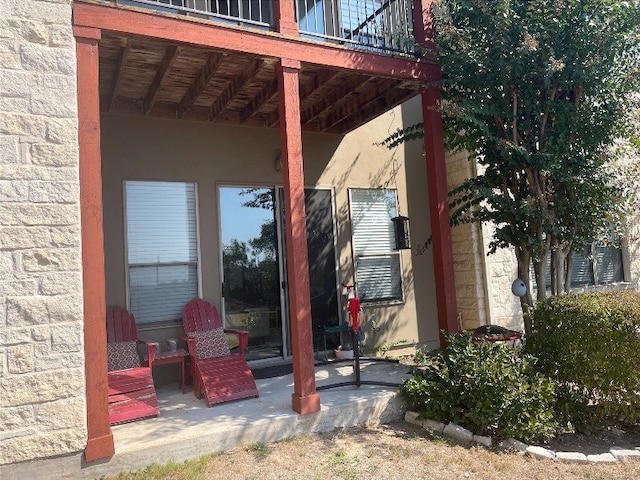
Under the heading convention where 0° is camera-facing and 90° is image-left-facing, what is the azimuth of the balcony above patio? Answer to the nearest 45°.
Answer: approximately 0°

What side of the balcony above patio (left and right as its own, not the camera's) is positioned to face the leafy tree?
left

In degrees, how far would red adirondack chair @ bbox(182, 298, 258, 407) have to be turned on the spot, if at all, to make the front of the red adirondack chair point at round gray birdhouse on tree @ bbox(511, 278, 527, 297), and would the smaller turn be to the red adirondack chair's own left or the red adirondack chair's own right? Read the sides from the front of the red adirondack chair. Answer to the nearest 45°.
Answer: approximately 45° to the red adirondack chair's own left

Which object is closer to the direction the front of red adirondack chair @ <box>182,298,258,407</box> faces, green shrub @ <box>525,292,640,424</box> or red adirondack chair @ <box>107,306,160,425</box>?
the green shrub

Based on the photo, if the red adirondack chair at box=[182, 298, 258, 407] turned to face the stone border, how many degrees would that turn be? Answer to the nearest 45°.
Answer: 0° — it already faces it

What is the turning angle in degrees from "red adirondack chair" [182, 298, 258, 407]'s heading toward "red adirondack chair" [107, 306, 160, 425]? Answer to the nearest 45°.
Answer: approximately 90° to its right

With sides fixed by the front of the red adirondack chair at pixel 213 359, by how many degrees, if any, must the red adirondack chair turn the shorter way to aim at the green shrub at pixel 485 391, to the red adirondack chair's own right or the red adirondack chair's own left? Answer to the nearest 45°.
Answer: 0° — it already faces it
